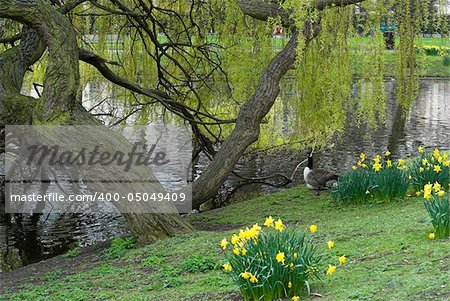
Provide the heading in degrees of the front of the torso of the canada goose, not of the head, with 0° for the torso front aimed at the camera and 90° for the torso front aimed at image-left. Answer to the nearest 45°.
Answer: approximately 90°

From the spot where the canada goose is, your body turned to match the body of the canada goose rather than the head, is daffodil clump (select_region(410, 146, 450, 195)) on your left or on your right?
on your left

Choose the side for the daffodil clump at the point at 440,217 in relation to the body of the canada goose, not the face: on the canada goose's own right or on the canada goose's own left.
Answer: on the canada goose's own left
